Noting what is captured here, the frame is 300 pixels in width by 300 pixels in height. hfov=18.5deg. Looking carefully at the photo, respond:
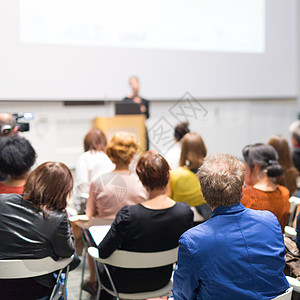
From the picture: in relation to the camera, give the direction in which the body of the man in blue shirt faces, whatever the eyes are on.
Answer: away from the camera

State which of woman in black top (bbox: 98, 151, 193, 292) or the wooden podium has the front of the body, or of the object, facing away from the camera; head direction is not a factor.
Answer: the woman in black top

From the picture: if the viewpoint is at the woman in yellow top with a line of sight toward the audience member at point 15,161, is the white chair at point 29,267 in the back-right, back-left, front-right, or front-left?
front-left

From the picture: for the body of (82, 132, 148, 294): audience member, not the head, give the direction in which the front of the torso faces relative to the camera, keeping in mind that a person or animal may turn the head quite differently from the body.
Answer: away from the camera

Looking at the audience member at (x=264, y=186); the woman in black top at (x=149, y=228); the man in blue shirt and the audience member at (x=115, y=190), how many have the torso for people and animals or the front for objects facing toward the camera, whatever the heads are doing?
0

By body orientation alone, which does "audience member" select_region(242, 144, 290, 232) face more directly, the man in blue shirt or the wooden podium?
the wooden podium

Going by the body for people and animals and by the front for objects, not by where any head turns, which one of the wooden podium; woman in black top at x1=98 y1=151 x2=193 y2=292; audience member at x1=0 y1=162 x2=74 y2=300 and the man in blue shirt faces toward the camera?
the wooden podium

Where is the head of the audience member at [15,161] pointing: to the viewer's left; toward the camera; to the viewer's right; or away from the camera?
away from the camera

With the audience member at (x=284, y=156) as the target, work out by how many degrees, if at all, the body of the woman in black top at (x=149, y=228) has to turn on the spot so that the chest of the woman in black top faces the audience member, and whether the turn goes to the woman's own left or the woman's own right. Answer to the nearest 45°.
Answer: approximately 45° to the woman's own right

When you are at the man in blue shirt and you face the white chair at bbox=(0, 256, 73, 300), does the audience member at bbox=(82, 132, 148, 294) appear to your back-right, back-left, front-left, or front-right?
front-right

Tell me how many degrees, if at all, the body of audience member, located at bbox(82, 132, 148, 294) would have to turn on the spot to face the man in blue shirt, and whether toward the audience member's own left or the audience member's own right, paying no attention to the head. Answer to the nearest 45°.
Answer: approximately 180°

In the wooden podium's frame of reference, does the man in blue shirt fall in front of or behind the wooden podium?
in front

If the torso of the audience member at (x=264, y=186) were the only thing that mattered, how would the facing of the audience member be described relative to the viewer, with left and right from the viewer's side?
facing away from the viewer and to the left of the viewer

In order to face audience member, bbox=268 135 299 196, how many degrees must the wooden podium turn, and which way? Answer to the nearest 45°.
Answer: approximately 45° to its left

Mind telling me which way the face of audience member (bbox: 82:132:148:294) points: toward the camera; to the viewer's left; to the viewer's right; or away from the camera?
away from the camera

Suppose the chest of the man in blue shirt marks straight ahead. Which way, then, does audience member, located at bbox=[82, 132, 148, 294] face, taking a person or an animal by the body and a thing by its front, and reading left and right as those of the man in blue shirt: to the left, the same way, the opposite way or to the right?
the same way
